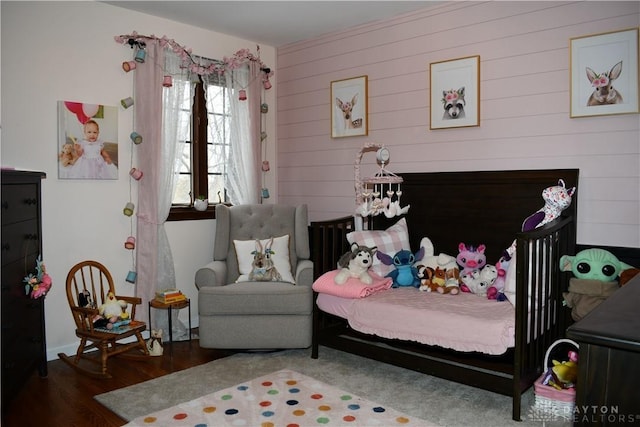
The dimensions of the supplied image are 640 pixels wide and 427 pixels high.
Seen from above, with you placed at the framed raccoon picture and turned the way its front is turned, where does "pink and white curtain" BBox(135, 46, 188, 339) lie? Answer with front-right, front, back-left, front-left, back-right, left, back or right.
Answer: front-right

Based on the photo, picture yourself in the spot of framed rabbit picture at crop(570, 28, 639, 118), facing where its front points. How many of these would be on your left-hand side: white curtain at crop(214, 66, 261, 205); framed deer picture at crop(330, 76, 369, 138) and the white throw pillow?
0

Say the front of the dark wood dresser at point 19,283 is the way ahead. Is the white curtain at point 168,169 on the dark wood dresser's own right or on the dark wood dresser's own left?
on the dark wood dresser's own left

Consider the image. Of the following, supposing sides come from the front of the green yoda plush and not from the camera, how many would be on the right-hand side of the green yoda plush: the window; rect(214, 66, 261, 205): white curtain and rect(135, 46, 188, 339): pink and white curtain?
3

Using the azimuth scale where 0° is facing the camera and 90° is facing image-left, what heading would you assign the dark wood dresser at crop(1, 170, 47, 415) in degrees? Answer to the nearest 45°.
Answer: approximately 315°

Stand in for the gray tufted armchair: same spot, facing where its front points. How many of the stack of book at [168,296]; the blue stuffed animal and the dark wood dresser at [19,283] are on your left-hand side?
1

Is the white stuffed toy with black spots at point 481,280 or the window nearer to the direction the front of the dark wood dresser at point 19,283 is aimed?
the white stuffed toy with black spots

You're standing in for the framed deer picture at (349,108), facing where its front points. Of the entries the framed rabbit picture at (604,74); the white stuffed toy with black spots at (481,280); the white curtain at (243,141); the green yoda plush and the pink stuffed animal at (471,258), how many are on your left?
4

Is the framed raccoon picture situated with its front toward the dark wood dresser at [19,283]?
yes

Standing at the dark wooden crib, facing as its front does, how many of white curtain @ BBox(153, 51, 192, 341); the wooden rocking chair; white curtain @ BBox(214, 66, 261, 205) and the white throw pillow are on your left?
0

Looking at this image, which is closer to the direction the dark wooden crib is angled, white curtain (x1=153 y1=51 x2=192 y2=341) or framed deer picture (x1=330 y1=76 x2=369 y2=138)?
the white curtain

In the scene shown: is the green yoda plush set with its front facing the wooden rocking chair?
no

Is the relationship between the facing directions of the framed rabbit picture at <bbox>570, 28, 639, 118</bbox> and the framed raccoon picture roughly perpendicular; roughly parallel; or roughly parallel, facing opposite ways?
roughly parallel

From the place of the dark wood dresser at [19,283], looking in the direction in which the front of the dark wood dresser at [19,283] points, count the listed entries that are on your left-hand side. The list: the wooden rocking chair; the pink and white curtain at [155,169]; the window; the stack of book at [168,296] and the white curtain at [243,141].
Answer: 5

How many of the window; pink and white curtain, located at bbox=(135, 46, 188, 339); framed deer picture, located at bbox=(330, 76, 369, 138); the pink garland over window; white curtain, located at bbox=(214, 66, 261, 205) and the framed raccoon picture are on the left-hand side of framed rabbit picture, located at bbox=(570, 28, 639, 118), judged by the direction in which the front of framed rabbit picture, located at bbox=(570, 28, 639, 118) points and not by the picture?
0

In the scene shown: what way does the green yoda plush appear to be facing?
toward the camera

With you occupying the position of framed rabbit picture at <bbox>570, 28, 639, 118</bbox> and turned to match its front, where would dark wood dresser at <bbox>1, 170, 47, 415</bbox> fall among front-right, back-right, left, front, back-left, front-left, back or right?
front

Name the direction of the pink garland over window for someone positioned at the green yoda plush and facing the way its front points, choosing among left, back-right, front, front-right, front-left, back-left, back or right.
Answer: right

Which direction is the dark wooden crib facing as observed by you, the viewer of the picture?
facing the viewer and to the left of the viewer
